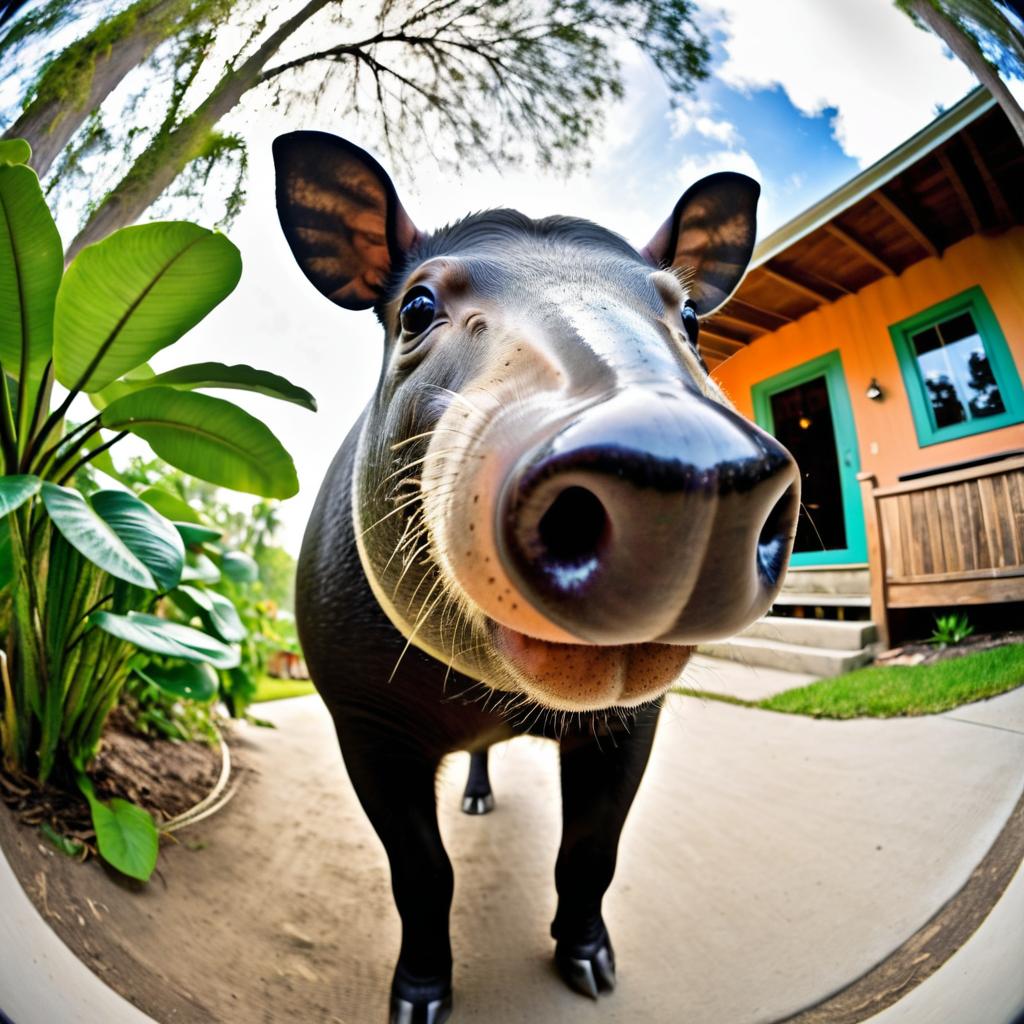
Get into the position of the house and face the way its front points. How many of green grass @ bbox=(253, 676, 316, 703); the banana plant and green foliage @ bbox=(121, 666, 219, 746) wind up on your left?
0

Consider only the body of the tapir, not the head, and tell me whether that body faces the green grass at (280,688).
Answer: no

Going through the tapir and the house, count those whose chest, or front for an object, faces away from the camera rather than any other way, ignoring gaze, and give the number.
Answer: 0

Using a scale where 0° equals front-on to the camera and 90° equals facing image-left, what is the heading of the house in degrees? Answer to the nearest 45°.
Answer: approximately 45°

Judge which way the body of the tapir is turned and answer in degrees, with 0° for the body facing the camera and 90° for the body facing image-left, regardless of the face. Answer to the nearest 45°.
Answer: approximately 0°
